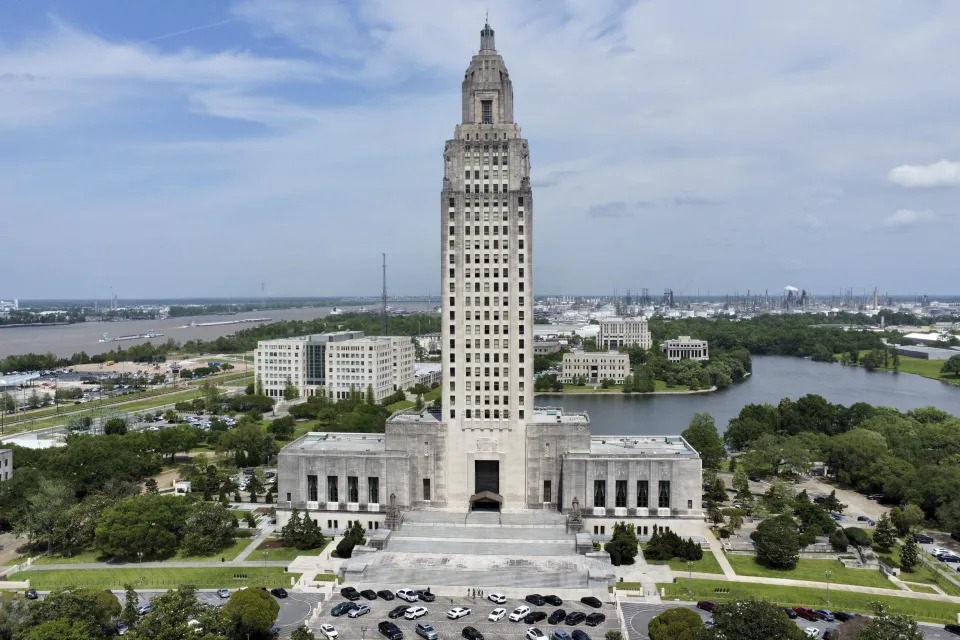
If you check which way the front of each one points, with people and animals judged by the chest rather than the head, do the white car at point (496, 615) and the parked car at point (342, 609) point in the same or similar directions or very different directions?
same or similar directions

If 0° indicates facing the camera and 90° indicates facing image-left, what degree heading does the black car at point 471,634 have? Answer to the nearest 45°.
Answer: approximately 315°

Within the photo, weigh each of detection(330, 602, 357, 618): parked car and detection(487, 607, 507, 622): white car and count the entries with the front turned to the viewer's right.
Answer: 0

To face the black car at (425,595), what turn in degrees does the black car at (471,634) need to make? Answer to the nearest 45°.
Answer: approximately 180°

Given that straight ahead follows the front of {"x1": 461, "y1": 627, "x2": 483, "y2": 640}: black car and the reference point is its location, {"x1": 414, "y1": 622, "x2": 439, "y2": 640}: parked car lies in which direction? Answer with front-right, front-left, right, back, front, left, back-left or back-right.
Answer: back-right

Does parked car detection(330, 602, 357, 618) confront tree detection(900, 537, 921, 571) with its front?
no
